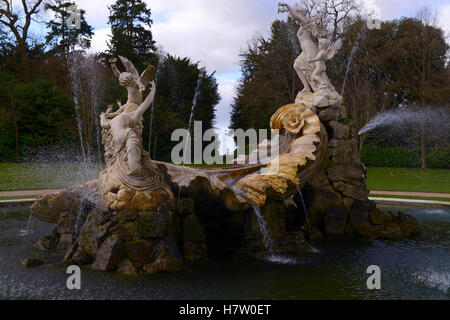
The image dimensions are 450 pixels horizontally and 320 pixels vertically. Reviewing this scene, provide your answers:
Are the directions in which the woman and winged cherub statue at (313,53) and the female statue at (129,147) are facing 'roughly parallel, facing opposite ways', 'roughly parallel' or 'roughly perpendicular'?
roughly perpendicular

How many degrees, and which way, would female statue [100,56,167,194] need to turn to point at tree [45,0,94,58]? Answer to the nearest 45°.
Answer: approximately 180°

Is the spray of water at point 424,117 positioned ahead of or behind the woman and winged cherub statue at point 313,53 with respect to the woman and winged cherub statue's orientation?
behind

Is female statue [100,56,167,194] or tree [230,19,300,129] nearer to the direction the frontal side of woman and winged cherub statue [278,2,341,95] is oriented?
the female statue

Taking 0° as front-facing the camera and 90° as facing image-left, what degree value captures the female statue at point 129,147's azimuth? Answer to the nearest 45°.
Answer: approximately 0°

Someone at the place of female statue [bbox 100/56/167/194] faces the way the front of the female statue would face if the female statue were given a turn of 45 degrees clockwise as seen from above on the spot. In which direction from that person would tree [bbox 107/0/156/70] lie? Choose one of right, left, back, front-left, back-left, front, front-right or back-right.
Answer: back-right

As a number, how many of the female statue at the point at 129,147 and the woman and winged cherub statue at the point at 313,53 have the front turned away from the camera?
0

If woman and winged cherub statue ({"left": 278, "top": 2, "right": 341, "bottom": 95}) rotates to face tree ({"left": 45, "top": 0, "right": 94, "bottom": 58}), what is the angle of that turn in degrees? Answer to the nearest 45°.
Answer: approximately 90° to its right

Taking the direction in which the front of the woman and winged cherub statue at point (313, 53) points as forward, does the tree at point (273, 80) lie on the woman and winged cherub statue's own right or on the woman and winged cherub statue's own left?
on the woman and winged cherub statue's own right

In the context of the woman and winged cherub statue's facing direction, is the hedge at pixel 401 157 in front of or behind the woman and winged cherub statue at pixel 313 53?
behind

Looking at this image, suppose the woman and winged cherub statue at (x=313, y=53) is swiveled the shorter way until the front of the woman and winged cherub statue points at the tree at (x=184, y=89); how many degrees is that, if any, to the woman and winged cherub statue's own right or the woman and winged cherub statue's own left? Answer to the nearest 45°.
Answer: approximately 90° to the woman and winged cherub statue's own right

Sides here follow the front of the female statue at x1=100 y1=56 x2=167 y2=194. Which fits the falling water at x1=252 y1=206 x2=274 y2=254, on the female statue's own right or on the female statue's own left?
on the female statue's own left

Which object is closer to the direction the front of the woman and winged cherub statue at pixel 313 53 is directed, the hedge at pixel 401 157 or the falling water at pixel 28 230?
the falling water

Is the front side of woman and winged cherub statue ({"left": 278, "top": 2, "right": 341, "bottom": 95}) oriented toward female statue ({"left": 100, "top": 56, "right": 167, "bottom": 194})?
yes
